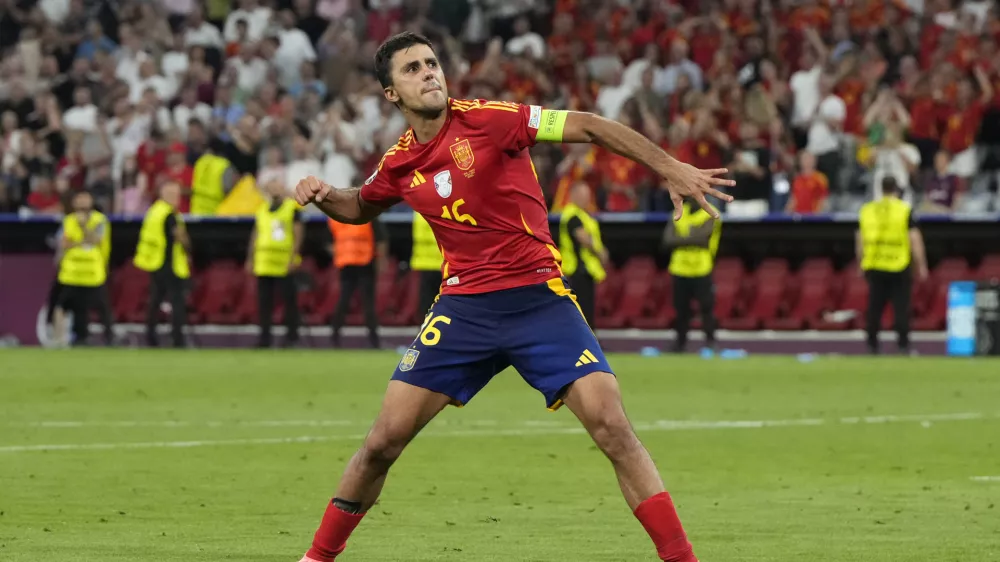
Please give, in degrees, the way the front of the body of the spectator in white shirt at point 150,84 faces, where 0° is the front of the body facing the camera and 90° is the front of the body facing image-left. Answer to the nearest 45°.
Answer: approximately 0°

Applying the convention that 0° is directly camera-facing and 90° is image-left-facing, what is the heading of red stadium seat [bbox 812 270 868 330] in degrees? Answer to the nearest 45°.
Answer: approximately 45°

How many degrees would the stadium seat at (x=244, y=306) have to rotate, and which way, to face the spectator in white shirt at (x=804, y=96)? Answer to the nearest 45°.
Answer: approximately 90° to its left

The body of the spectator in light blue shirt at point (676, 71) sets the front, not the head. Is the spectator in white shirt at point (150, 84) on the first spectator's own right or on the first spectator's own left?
on the first spectator's own right

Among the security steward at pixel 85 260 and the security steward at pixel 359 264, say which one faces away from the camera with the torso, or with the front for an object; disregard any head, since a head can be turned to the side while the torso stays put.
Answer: the security steward at pixel 359 264

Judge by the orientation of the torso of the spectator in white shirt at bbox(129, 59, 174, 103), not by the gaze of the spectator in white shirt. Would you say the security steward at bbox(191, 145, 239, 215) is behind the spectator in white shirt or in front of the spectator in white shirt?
in front

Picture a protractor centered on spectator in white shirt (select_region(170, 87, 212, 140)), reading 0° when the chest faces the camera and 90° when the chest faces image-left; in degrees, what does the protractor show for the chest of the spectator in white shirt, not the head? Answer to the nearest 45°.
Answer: approximately 0°

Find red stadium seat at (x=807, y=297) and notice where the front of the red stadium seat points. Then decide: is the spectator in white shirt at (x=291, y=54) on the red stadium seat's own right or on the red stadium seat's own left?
on the red stadium seat's own right

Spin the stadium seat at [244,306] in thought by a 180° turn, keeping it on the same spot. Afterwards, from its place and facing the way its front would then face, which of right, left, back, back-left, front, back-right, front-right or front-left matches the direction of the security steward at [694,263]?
right

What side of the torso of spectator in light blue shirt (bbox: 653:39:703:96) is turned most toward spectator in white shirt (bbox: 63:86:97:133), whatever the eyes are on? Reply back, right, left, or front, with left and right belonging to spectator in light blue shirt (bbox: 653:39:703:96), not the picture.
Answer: right

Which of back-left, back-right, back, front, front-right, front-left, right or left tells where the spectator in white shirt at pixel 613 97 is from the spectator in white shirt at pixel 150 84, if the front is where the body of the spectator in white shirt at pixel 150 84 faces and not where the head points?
front-left

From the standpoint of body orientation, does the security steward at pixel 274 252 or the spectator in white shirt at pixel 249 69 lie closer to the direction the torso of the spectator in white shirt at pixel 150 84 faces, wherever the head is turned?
the security steward

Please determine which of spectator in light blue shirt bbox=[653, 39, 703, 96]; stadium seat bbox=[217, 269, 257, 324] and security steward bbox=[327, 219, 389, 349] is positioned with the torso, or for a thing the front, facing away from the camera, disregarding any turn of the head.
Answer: the security steward

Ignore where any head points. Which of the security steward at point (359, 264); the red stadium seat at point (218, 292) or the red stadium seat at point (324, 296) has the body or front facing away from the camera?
the security steward
